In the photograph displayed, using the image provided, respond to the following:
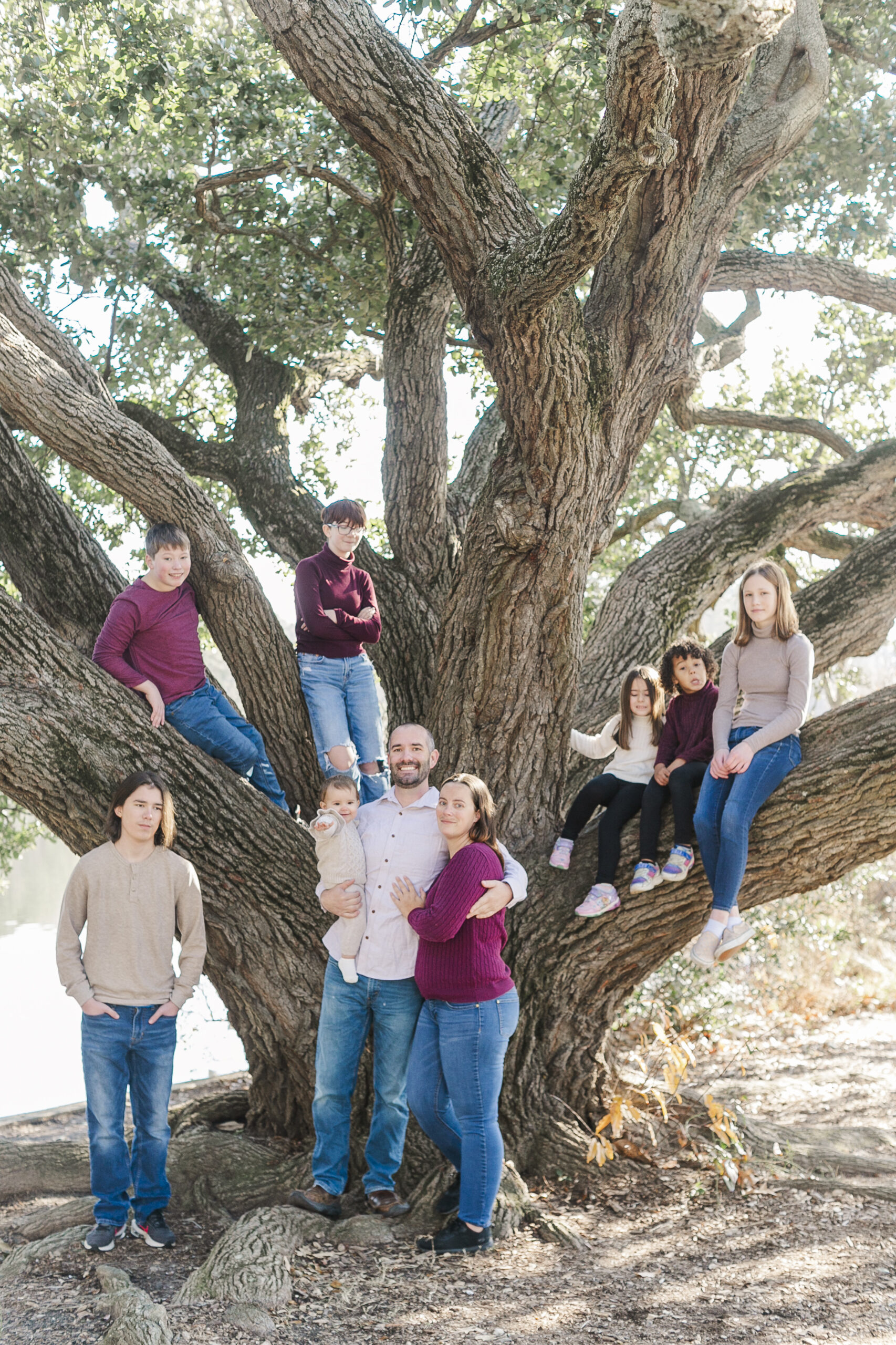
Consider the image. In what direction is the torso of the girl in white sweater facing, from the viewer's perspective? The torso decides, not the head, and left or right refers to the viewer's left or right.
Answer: facing the viewer and to the left of the viewer

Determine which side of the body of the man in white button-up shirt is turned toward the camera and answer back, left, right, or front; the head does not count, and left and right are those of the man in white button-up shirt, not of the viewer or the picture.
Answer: front

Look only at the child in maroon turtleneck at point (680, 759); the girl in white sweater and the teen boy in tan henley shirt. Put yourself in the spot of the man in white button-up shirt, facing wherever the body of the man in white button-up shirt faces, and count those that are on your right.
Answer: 1

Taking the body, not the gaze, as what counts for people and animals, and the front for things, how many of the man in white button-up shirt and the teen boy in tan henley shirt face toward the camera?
2

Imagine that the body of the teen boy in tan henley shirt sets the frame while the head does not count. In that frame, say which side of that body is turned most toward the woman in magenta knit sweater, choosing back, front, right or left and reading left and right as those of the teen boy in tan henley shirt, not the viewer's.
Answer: left

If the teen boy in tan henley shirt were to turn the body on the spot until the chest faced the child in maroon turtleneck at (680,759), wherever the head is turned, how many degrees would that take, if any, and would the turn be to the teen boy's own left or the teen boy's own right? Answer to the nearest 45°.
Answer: approximately 90° to the teen boy's own left

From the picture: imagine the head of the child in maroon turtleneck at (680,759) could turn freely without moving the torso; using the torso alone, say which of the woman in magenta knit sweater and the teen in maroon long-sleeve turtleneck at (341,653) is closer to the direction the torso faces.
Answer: the woman in magenta knit sweater
